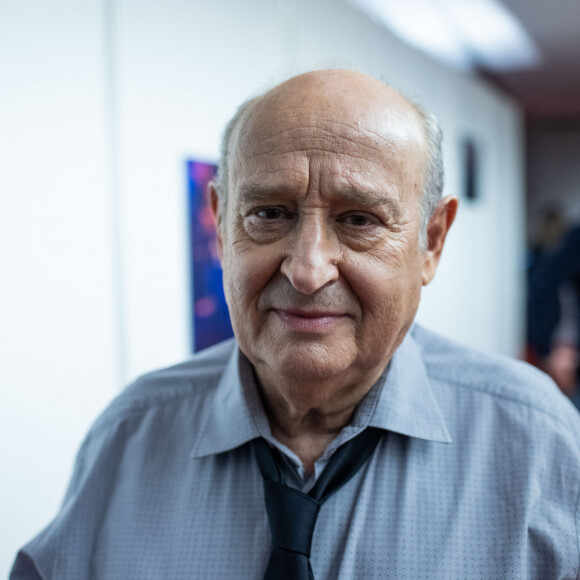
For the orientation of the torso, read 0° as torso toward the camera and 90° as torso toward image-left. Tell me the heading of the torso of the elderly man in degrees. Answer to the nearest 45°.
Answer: approximately 0°

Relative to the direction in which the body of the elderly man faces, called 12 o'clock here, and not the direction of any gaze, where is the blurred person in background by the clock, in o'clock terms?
The blurred person in background is roughly at 7 o'clock from the elderly man.

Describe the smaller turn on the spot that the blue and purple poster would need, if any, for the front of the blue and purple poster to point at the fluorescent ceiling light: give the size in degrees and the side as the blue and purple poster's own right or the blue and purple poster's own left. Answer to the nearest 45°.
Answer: approximately 90° to the blue and purple poster's own left

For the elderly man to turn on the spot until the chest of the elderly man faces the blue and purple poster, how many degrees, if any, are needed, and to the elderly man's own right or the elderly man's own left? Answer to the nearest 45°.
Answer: approximately 180°

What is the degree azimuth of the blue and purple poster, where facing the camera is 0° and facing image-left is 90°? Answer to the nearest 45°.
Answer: approximately 315°

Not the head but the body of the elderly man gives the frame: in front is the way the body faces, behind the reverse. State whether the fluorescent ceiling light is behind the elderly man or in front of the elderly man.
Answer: behind

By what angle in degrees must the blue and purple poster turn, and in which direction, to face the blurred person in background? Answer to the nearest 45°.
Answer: approximately 45° to its left

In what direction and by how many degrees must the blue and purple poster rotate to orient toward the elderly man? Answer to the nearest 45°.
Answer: approximately 45° to its right
